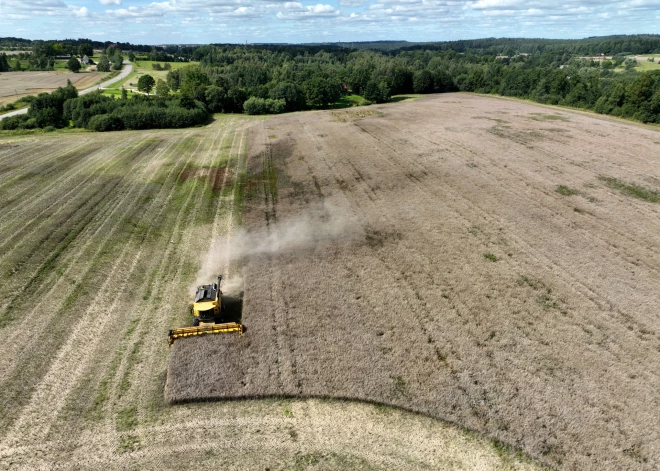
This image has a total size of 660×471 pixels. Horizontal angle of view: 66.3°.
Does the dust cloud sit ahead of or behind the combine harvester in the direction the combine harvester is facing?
behind

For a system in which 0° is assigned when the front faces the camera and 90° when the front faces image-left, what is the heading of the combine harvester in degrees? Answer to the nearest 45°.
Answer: approximately 0°
